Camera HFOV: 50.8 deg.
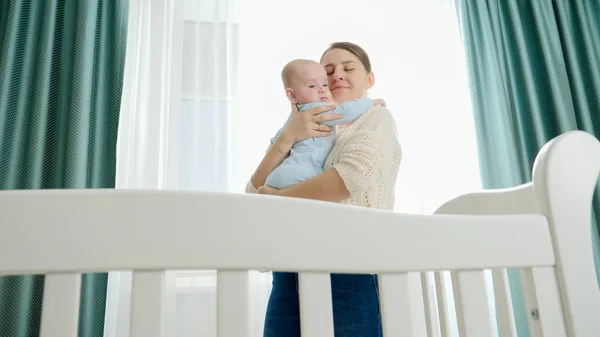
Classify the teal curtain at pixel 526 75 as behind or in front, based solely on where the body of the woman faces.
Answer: behind

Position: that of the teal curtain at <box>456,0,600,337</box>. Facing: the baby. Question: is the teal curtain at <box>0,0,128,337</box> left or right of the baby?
right

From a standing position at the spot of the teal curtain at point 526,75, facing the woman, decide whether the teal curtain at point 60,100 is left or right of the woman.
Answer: right

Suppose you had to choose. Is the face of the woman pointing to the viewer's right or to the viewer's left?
to the viewer's left

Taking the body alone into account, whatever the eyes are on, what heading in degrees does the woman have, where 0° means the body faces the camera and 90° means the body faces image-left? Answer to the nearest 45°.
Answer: approximately 45°

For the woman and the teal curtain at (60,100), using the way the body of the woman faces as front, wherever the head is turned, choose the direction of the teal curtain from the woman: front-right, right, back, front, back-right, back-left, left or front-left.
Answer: right
